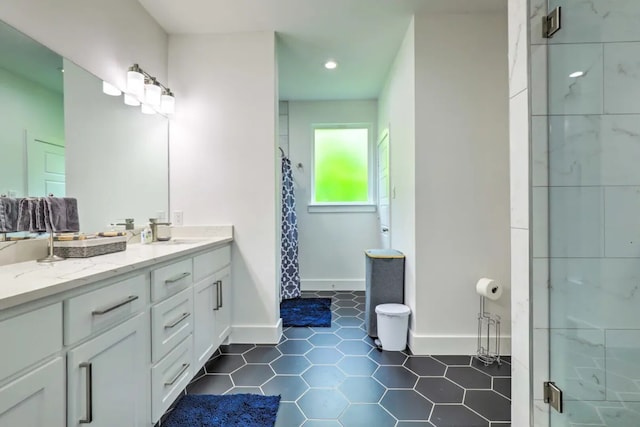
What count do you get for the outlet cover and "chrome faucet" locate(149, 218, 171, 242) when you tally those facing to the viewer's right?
1

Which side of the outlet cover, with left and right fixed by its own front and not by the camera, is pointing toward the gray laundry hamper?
left

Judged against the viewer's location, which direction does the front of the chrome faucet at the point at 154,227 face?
facing to the right of the viewer

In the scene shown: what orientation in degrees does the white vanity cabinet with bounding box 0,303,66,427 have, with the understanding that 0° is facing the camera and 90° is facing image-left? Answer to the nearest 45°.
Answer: approximately 315°

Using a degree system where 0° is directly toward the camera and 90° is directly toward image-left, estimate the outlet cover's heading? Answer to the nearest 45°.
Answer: approximately 0°

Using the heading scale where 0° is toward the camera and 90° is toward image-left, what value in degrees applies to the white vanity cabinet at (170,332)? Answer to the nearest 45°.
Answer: approximately 315°
